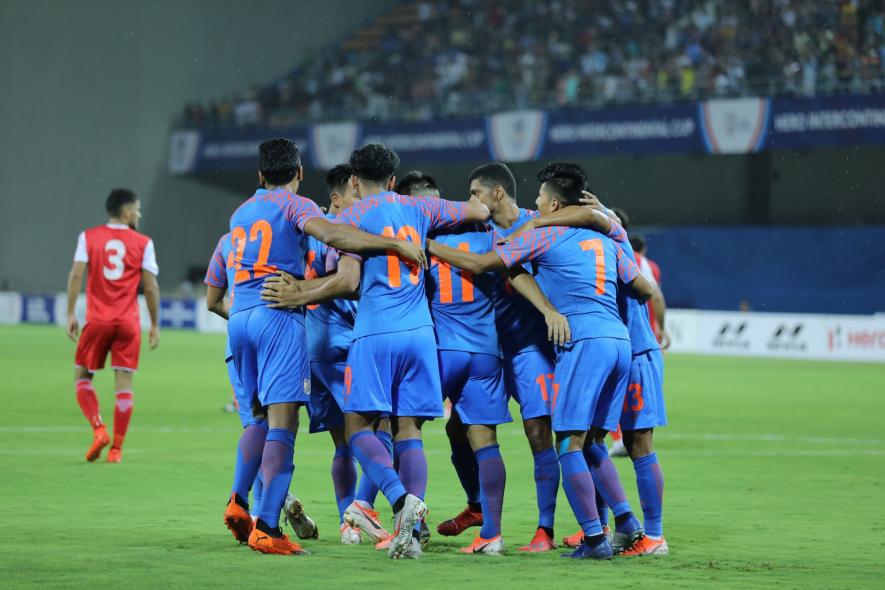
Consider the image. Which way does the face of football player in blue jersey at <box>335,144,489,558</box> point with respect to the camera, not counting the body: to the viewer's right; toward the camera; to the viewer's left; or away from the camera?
away from the camera

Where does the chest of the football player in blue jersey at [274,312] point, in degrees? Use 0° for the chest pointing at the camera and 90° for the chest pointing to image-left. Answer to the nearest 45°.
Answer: approximately 225°

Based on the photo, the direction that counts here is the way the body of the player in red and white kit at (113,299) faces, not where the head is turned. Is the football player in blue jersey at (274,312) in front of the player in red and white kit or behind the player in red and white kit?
behind

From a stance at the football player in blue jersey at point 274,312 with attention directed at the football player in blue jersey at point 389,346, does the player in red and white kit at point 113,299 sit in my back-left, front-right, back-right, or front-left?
back-left

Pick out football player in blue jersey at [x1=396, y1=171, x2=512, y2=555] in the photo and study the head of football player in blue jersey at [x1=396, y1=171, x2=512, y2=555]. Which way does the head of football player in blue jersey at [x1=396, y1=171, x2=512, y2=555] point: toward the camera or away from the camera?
away from the camera

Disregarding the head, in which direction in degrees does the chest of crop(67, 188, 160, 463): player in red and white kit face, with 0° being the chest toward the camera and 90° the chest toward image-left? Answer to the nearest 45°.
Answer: approximately 180°

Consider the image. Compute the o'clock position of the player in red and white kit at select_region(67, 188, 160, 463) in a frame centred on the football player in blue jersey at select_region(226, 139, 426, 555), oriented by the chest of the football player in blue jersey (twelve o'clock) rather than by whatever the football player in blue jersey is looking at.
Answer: The player in red and white kit is roughly at 10 o'clock from the football player in blue jersey.

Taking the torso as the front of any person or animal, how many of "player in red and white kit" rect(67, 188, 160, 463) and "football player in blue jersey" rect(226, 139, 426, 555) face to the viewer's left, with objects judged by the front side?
0

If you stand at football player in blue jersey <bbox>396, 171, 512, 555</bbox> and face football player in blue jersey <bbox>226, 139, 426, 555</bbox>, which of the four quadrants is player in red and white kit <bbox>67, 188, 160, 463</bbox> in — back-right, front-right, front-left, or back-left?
front-right
